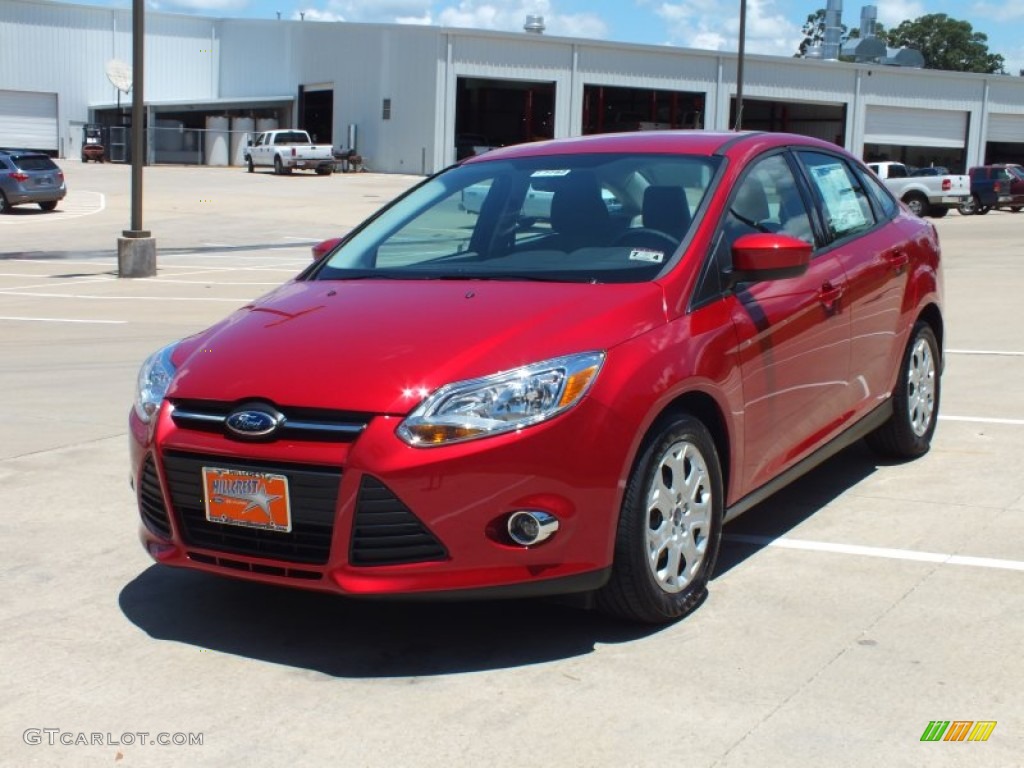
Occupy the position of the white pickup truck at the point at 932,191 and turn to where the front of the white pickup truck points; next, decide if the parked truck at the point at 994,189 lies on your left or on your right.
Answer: on your right

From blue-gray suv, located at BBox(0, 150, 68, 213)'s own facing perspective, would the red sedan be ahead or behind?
behind

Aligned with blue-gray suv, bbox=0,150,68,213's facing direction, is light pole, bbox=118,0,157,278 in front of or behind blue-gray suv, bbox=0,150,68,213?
behind

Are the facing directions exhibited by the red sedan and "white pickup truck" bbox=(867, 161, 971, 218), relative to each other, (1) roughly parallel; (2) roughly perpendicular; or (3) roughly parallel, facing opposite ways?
roughly perpendicular

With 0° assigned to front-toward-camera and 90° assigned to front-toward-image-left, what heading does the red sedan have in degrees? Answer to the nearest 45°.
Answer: approximately 45°

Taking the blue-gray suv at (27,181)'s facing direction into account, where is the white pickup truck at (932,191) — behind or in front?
behind

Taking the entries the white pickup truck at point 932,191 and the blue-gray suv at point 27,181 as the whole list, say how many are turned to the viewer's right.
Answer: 0

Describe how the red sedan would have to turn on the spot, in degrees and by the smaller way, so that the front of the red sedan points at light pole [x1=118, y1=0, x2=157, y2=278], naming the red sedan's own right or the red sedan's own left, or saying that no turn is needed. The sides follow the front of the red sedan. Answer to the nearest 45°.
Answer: approximately 135° to the red sedan's own right

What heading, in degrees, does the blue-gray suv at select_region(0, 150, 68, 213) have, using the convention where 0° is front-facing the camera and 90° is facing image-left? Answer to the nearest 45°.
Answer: approximately 135°

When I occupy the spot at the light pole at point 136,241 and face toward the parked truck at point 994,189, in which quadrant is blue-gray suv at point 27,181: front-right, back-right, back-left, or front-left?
front-left

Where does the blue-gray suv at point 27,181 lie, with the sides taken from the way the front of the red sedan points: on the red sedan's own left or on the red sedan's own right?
on the red sedan's own right
